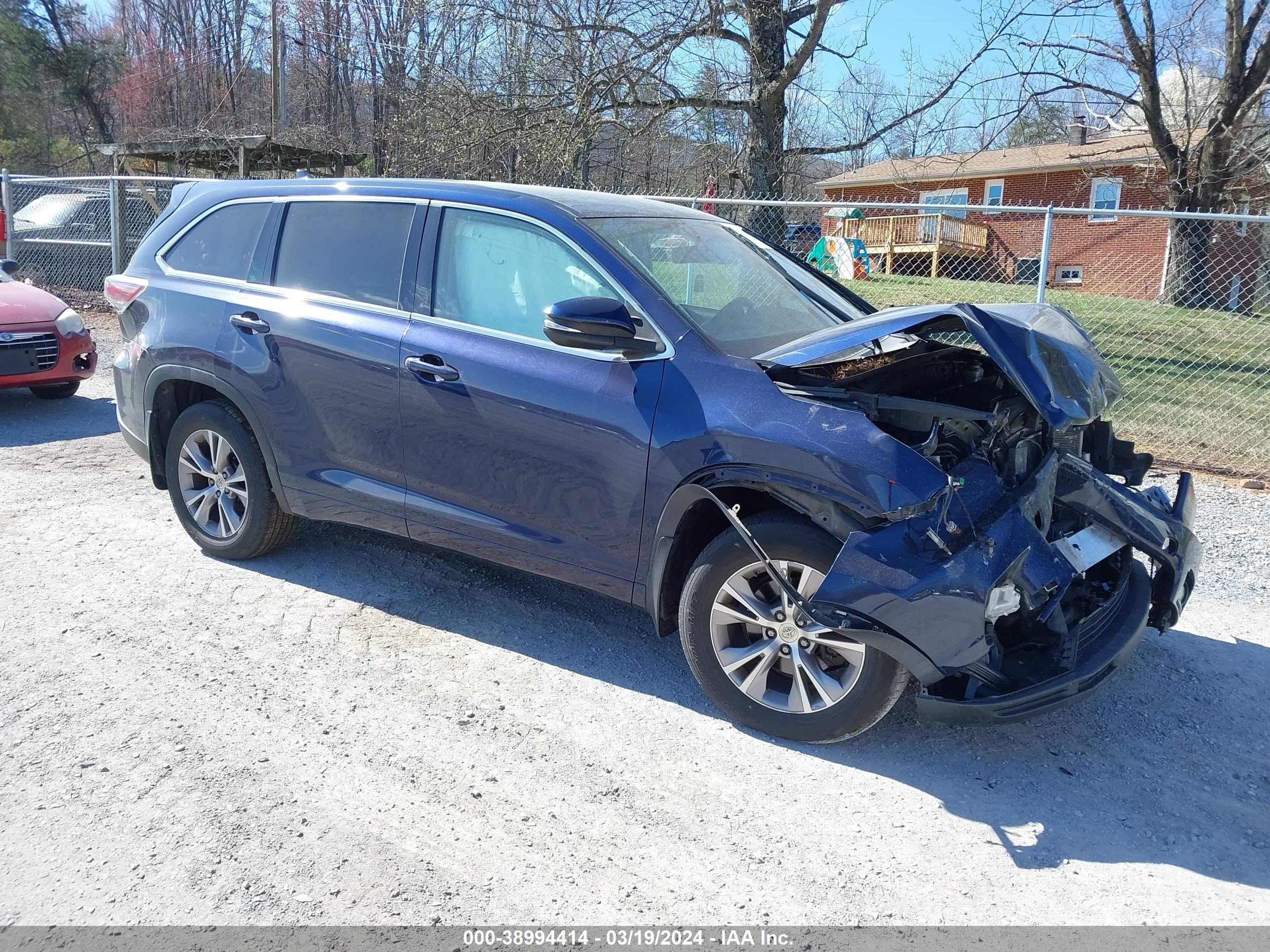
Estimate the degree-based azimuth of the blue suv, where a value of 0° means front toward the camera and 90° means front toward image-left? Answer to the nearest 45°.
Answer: approximately 315°

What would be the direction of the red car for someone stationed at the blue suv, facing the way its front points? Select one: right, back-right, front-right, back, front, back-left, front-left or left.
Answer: back

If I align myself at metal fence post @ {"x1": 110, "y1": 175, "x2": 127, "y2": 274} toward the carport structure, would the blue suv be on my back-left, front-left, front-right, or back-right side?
back-right

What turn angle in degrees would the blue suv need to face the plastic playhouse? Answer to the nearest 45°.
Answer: approximately 135° to its left

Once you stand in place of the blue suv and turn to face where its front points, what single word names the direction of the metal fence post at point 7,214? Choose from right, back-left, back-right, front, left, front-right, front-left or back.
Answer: back

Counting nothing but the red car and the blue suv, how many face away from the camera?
0

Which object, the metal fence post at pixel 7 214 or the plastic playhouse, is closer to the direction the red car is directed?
the plastic playhouse

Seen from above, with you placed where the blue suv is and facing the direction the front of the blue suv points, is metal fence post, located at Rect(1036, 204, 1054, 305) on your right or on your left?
on your left

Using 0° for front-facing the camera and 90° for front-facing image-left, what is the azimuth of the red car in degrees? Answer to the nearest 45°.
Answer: approximately 315°

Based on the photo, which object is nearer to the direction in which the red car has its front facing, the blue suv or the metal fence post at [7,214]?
the blue suv
